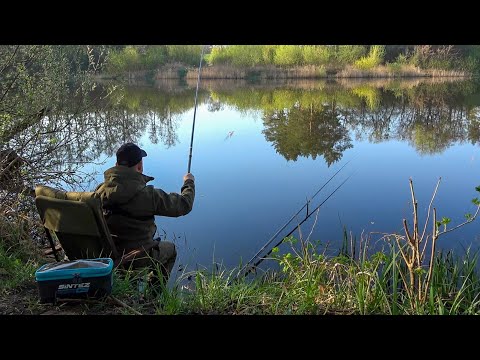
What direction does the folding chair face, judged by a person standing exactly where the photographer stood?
facing away from the viewer and to the right of the viewer

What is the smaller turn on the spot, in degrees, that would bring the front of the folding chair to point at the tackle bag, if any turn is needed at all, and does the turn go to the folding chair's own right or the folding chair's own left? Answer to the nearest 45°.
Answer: approximately 135° to the folding chair's own right

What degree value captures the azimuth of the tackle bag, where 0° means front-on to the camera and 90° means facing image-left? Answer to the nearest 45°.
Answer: approximately 0°

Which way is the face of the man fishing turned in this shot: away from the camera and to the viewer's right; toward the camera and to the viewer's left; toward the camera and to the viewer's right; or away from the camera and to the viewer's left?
away from the camera and to the viewer's right

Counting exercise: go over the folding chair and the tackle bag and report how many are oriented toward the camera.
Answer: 1

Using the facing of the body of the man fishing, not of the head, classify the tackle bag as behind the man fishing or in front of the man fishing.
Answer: behind

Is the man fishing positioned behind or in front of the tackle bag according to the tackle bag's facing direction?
behind

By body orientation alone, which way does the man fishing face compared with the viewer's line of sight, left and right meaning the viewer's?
facing away from the viewer and to the right of the viewer
